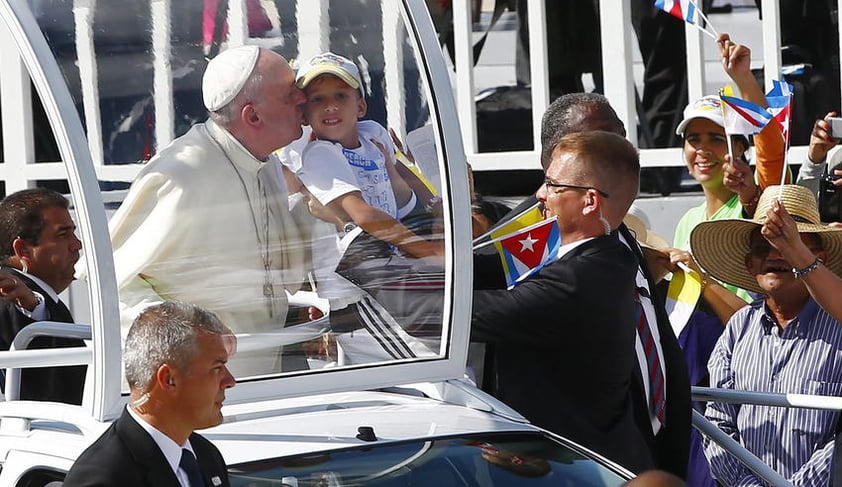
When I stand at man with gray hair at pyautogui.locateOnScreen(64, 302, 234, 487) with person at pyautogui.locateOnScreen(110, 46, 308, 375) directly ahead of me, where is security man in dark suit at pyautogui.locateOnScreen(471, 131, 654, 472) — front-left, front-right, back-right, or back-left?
front-right

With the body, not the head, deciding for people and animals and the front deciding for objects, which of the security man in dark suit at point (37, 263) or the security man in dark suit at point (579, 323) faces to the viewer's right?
the security man in dark suit at point (37, 263)

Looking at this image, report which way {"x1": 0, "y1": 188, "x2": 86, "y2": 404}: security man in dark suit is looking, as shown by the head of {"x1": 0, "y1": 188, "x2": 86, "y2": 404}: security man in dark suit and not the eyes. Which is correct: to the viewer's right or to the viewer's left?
to the viewer's right

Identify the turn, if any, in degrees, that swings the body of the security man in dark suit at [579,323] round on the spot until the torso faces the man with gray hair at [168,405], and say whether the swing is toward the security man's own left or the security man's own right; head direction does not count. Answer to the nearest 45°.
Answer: approximately 45° to the security man's own left

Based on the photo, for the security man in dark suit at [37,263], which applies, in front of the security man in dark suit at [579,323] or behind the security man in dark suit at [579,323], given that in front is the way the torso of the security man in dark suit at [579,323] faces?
in front

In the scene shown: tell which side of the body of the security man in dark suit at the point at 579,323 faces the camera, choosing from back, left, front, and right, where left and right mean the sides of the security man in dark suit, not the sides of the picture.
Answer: left

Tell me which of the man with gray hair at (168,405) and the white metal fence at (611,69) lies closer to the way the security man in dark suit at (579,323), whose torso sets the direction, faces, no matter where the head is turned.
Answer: the man with gray hair

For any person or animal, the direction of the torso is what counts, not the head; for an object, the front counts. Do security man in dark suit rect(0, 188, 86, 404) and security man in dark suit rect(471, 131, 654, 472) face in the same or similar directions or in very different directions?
very different directions

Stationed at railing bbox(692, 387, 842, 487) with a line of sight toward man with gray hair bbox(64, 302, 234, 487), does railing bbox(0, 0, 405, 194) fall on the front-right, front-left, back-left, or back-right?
front-right

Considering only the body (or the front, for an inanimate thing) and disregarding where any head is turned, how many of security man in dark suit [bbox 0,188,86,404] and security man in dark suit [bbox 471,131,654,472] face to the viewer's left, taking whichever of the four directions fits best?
1

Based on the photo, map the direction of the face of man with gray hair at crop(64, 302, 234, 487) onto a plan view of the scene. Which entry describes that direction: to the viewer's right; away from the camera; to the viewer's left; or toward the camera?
to the viewer's right

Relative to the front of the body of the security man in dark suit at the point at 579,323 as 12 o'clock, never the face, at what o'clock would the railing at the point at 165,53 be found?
The railing is roughly at 2 o'clock from the security man in dark suit.

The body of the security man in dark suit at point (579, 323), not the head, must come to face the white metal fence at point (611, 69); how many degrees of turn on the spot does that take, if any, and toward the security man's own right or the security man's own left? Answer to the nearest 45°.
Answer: approximately 90° to the security man's own right

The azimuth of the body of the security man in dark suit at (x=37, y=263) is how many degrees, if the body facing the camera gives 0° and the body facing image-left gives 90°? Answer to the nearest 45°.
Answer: approximately 270°
